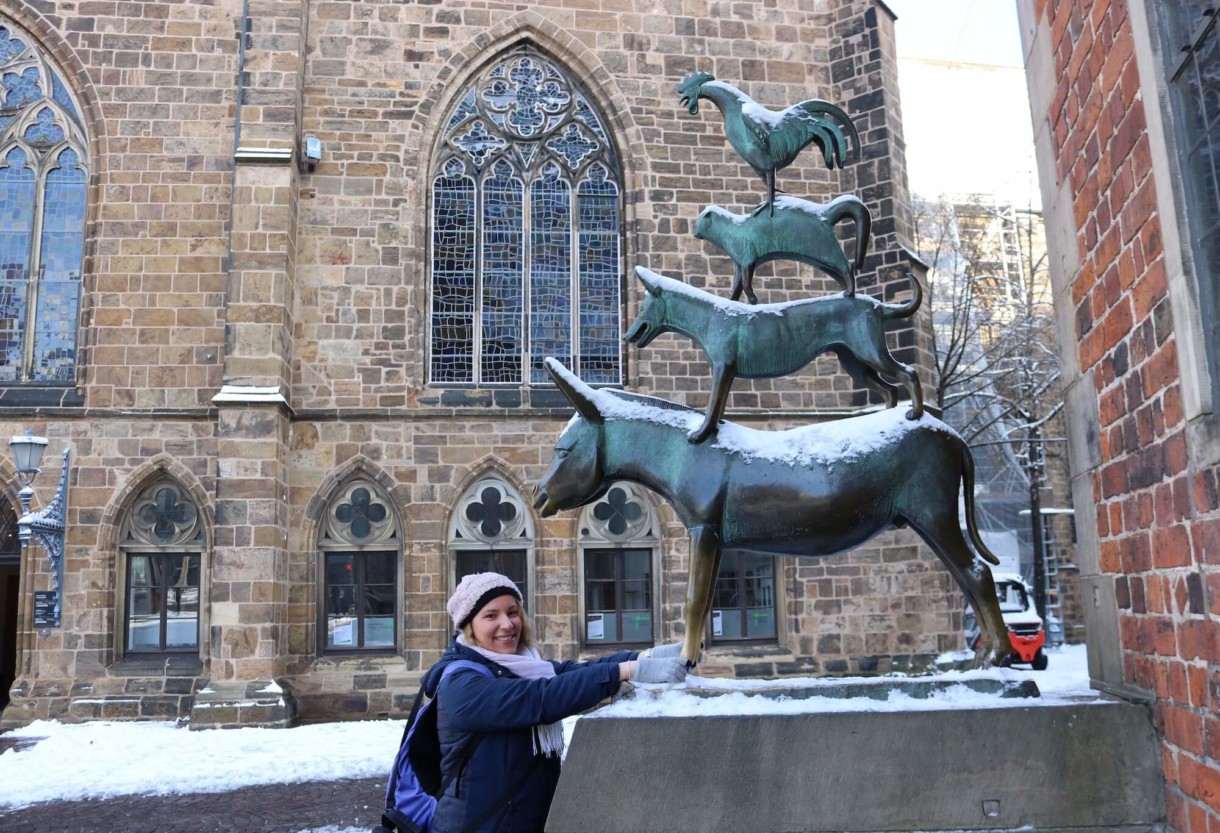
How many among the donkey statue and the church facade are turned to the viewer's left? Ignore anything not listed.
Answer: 1

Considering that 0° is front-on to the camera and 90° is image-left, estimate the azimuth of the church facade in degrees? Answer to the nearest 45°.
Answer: approximately 0°

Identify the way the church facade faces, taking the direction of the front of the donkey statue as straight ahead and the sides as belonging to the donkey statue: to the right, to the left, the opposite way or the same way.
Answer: to the left

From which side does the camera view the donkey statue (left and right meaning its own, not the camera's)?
left

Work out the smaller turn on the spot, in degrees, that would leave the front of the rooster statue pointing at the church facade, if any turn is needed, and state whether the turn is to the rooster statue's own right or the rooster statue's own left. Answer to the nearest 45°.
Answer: approximately 45° to the rooster statue's own right

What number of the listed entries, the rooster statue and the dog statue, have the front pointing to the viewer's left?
2

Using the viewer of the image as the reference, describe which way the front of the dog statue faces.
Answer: facing to the left of the viewer

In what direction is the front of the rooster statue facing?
to the viewer's left
